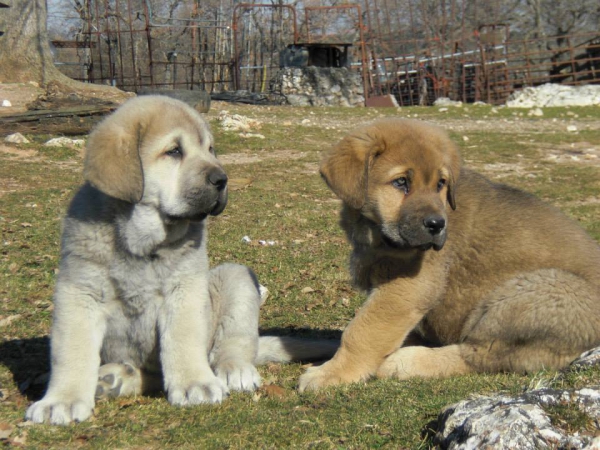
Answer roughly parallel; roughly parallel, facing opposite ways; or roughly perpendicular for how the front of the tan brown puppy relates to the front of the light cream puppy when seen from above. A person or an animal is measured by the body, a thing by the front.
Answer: roughly perpendicular

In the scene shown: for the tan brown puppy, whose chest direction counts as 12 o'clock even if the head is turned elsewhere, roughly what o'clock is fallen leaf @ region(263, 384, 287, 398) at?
The fallen leaf is roughly at 11 o'clock from the tan brown puppy.

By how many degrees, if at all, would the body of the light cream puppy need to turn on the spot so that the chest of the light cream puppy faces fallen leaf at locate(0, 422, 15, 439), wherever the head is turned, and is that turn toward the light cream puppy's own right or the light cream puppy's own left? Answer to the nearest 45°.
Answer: approximately 45° to the light cream puppy's own right

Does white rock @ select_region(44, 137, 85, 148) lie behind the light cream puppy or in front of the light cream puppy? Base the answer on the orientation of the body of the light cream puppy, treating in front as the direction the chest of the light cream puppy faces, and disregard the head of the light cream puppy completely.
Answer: behind

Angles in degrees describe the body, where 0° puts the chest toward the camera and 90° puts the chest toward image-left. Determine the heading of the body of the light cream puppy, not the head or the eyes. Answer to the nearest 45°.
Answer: approximately 0°

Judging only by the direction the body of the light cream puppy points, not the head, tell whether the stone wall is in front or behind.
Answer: behind

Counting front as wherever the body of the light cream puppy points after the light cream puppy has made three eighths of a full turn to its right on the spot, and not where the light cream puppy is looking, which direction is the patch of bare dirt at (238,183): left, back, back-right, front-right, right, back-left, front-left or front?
front-right

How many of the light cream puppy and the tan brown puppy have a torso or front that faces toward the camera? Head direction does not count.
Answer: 1

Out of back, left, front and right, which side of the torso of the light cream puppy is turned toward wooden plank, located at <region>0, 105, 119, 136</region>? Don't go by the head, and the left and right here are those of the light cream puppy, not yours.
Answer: back

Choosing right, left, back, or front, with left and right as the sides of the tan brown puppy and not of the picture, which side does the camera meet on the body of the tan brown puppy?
left

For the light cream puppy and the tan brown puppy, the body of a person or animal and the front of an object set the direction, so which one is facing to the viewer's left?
the tan brown puppy

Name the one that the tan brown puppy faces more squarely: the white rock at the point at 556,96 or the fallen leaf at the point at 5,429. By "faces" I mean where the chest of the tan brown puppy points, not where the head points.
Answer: the fallen leaf

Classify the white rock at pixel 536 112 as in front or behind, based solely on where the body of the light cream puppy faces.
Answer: behind
